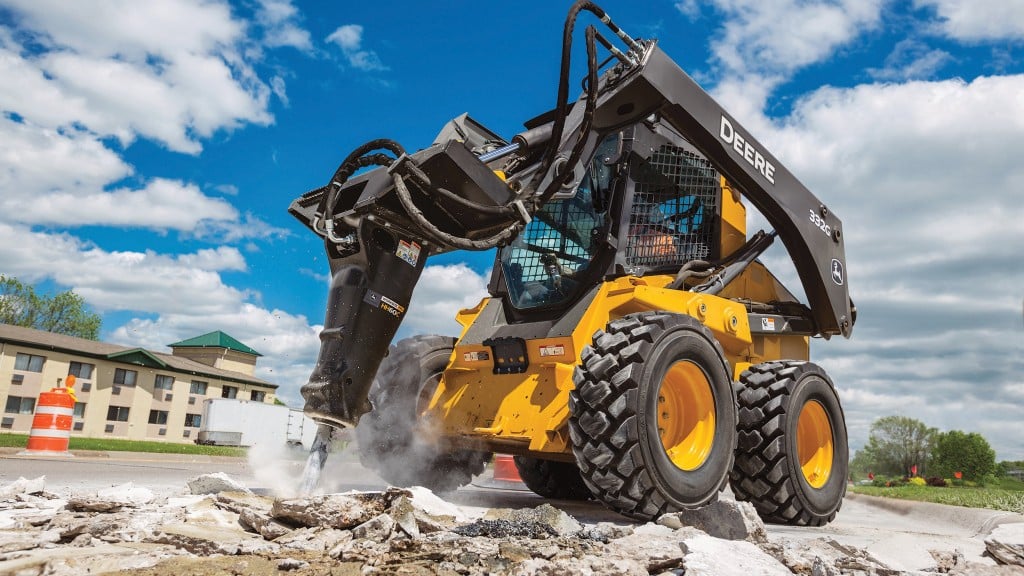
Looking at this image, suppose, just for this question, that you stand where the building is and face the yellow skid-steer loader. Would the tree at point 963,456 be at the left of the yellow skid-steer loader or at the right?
left

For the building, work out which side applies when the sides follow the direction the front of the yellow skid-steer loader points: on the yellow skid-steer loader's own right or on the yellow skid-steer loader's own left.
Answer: on the yellow skid-steer loader's own right

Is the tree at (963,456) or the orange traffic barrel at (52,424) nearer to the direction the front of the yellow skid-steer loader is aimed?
the orange traffic barrel

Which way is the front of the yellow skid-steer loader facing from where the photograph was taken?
facing the viewer and to the left of the viewer

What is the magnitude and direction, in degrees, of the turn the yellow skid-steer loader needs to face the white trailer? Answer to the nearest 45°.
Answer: approximately 90° to its right

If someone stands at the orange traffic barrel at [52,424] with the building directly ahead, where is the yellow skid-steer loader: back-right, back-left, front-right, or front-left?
back-right

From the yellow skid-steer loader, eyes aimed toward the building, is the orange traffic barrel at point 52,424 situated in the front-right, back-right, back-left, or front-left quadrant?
front-left

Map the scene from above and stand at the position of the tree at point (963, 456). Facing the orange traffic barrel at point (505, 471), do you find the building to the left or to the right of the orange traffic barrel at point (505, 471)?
right

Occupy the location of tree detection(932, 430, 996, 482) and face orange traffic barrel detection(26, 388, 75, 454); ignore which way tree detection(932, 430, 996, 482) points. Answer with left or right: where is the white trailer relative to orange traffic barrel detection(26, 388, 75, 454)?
right

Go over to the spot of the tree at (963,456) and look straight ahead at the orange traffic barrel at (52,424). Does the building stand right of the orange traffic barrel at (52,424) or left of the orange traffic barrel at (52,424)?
right

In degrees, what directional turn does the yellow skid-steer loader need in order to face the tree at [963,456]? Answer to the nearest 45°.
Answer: approximately 180°

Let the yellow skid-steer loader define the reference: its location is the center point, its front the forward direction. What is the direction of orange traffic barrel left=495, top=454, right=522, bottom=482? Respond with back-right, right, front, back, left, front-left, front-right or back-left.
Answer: back-right

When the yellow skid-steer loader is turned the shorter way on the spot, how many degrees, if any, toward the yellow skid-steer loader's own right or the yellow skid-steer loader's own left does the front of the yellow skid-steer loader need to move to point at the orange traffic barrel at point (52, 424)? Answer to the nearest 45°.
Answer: approximately 90° to the yellow skid-steer loader's own right
